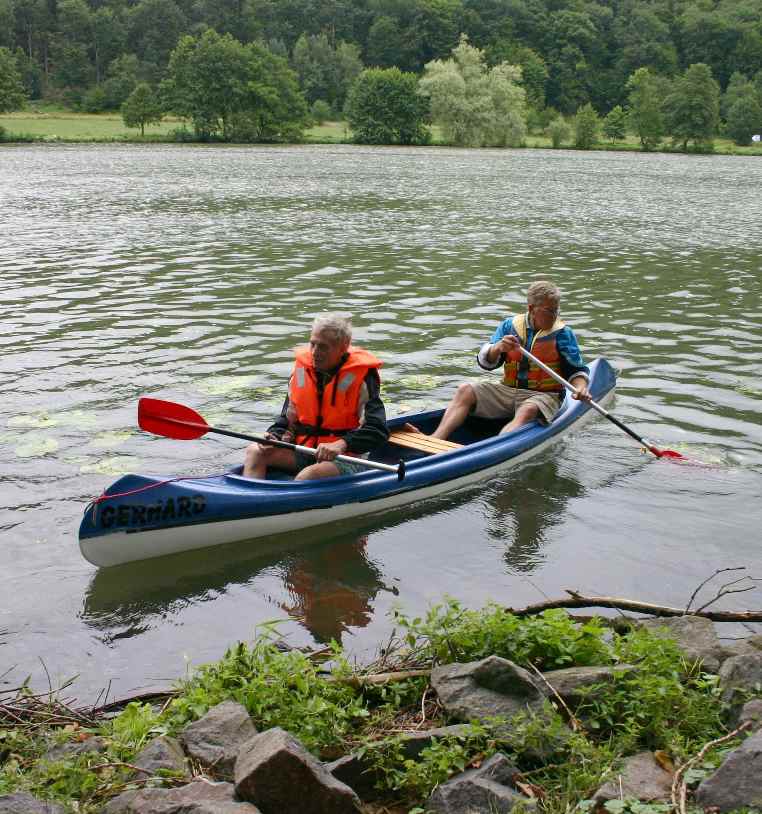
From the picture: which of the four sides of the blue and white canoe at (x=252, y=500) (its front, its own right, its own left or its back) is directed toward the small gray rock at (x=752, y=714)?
left

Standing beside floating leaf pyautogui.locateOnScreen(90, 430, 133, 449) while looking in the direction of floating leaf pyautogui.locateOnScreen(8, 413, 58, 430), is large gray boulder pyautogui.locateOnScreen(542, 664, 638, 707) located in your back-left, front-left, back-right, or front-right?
back-left

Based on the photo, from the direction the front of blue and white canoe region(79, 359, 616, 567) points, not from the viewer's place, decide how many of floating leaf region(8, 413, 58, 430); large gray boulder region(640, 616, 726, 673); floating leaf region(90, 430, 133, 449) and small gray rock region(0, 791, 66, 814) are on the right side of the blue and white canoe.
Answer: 2

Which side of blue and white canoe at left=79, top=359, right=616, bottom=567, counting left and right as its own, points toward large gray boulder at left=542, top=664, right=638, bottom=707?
left

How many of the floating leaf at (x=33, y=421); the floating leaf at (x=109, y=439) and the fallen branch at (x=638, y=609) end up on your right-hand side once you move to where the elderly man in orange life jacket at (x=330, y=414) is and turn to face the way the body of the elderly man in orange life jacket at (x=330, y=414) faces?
2

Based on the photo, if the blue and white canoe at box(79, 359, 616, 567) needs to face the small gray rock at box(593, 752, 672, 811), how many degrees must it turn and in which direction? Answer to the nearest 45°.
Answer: approximately 90° to its left

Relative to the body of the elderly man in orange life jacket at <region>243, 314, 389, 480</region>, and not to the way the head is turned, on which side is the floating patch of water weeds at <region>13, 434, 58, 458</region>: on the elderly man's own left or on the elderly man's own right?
on the elderly man's own right

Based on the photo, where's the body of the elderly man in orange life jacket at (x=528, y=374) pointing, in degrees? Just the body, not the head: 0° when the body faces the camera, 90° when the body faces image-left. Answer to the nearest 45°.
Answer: approximately 45°

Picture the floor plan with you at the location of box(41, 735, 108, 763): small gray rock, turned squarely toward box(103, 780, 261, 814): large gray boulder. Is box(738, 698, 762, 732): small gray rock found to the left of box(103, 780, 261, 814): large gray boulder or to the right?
left

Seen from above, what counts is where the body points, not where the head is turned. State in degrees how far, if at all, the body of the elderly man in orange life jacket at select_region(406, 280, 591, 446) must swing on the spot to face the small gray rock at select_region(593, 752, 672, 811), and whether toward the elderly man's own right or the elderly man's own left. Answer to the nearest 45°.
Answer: approximately 45° to the elderly man's own left

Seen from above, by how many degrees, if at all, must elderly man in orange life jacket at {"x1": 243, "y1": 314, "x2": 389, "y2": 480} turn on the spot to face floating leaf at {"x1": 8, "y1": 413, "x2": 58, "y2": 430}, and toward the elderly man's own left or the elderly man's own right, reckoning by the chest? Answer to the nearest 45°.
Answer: approximately 90° to the elderly man's own right

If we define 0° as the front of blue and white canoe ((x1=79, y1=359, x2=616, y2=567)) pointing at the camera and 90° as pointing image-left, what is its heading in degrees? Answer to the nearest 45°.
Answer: approximately 45°

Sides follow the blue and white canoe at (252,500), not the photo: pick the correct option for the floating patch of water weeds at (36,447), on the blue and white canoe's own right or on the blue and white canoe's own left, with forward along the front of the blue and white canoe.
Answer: on the blue and white canoe's own right

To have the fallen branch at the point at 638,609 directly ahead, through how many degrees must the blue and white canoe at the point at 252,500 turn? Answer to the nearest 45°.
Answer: approximately 90° to its left
